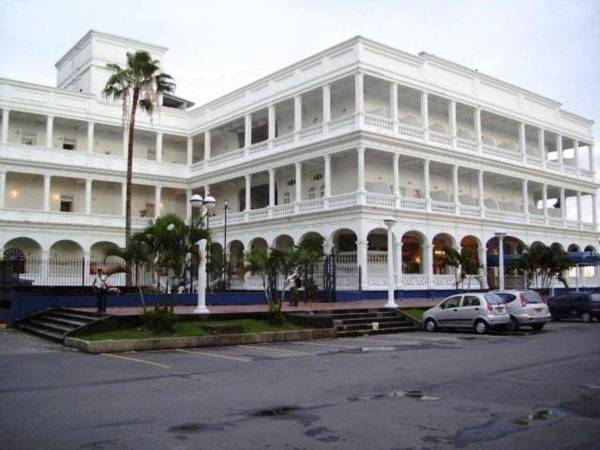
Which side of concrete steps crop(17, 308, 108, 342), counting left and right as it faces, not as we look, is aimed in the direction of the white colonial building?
back

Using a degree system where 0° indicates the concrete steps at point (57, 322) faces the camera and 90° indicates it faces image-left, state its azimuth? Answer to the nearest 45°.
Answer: approximately 45°

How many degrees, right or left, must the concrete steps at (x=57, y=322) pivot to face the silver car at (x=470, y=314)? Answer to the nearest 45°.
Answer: approximately 135° to its left

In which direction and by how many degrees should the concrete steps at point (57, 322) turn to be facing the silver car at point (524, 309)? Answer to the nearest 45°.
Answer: approximately 135° to its left
